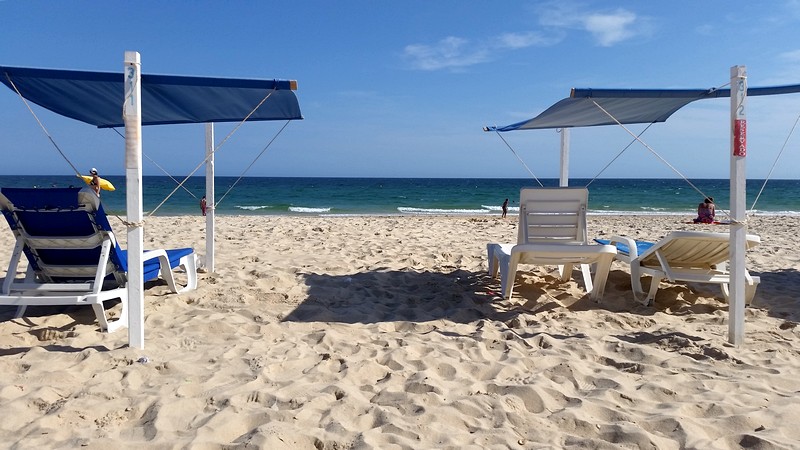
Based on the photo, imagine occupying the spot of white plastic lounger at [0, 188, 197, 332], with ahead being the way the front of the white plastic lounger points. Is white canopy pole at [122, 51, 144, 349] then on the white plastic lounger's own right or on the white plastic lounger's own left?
on the white plastic lounger's own right

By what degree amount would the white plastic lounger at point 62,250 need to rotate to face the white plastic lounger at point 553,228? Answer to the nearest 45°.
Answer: approximately 45° to its right

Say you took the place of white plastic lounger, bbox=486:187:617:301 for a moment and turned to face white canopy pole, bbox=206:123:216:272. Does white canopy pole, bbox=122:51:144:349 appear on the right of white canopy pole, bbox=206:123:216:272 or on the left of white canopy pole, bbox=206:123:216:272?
left

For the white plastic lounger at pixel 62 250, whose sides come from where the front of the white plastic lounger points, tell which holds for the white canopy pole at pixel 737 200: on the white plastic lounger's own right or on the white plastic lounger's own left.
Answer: on the white plastic lounger's own right

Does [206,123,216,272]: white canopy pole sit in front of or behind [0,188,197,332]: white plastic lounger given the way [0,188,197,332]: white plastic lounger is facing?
in front

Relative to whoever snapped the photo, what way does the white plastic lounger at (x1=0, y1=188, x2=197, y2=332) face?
facing away from the viewer and to the right of the viewer

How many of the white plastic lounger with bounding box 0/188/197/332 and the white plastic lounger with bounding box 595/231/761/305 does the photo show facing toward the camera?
0
